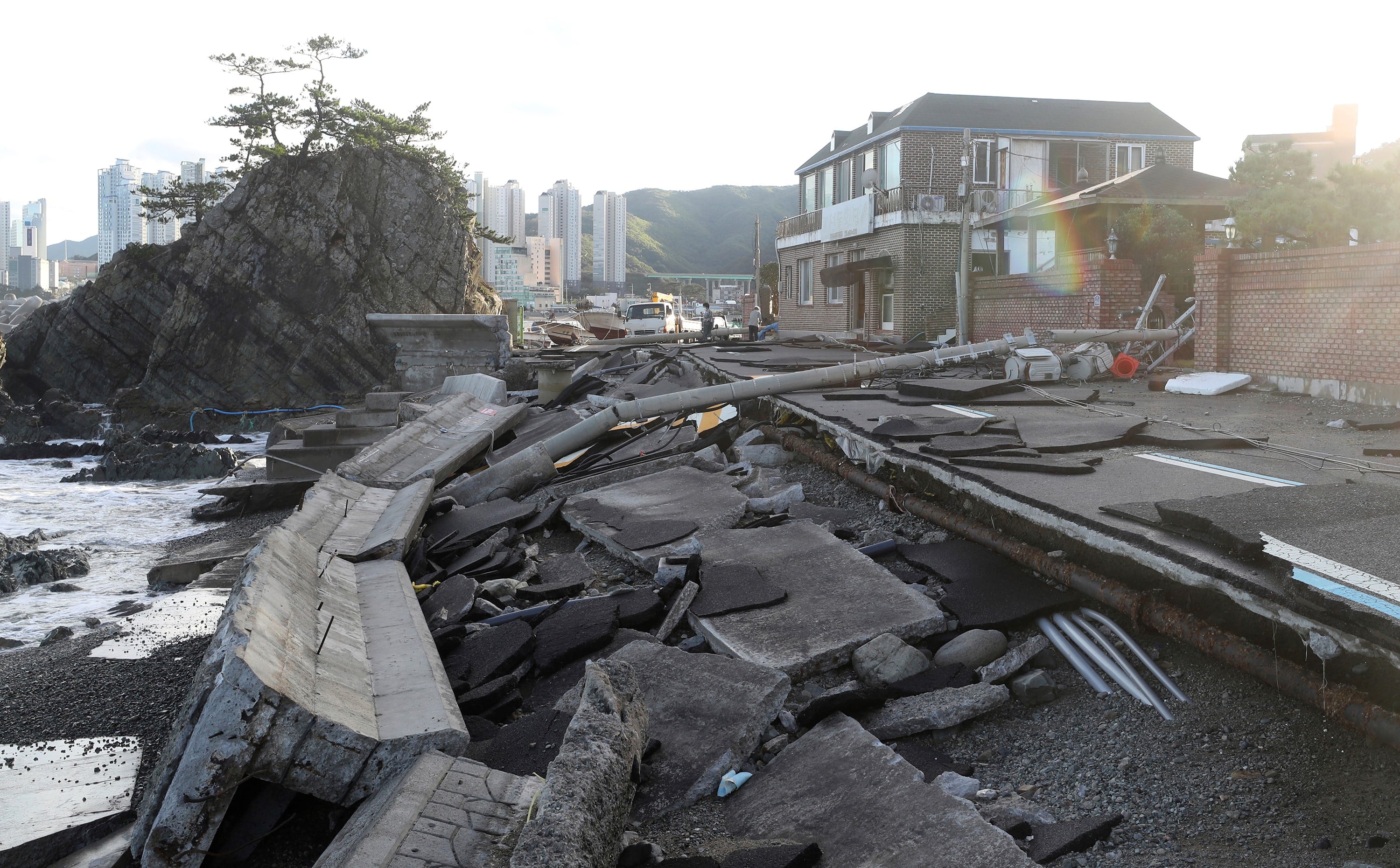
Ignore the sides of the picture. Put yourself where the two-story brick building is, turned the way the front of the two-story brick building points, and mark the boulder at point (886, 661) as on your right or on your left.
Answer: on your left

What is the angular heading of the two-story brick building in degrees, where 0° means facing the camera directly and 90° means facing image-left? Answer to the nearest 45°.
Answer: approximately 45°

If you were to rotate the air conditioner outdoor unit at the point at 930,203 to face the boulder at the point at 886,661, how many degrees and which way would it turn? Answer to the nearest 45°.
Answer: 0° — it already faces it

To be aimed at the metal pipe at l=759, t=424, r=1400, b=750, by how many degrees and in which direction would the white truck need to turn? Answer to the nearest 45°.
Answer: approximately 45° to its left

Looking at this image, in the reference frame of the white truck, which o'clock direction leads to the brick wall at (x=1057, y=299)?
The brick wall is roughly at 10 o'clock from the white truck.

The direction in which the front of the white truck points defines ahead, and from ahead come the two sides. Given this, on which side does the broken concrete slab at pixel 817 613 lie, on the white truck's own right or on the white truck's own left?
on the white truck's own left

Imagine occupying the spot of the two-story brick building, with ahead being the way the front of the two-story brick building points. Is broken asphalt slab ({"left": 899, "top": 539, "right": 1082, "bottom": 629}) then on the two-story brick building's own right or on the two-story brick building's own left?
on the two-story brick building's own left

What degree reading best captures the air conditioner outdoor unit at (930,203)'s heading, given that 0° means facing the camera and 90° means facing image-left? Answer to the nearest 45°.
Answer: approximately 0°
